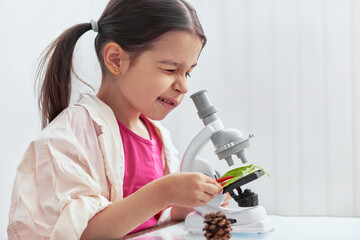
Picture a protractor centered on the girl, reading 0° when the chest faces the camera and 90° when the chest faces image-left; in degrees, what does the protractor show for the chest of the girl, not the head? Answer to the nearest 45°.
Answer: approximately 315°
